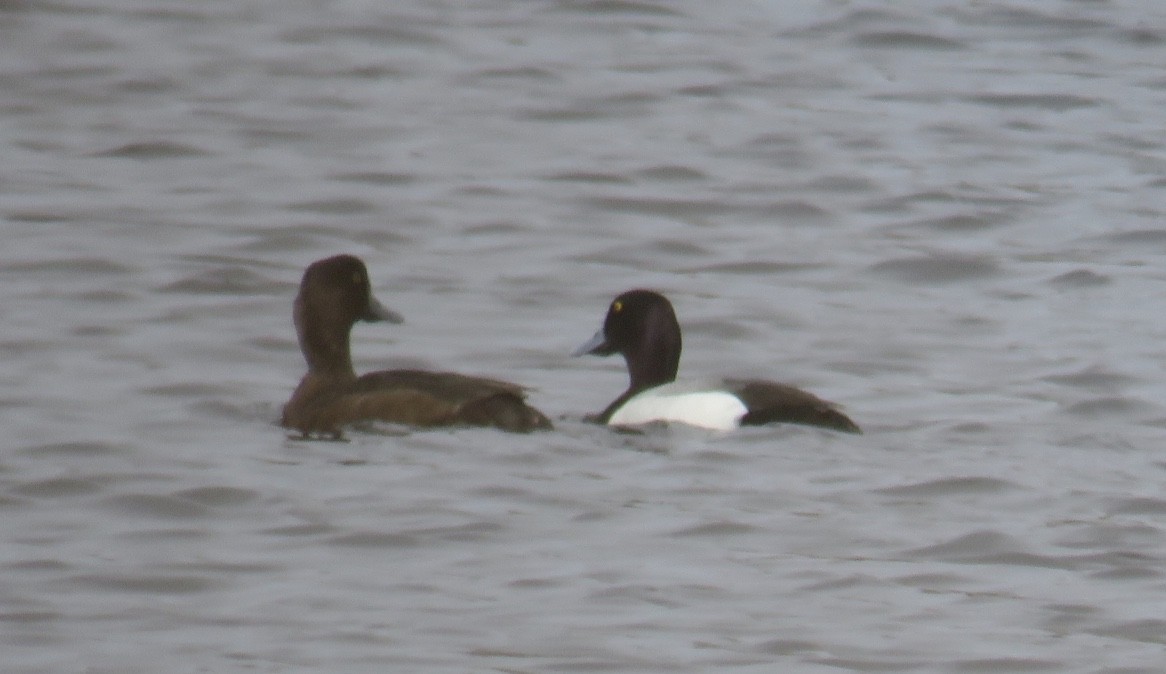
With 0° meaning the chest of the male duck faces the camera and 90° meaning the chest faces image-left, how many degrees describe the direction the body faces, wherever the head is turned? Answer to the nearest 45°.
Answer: approximately 90°
